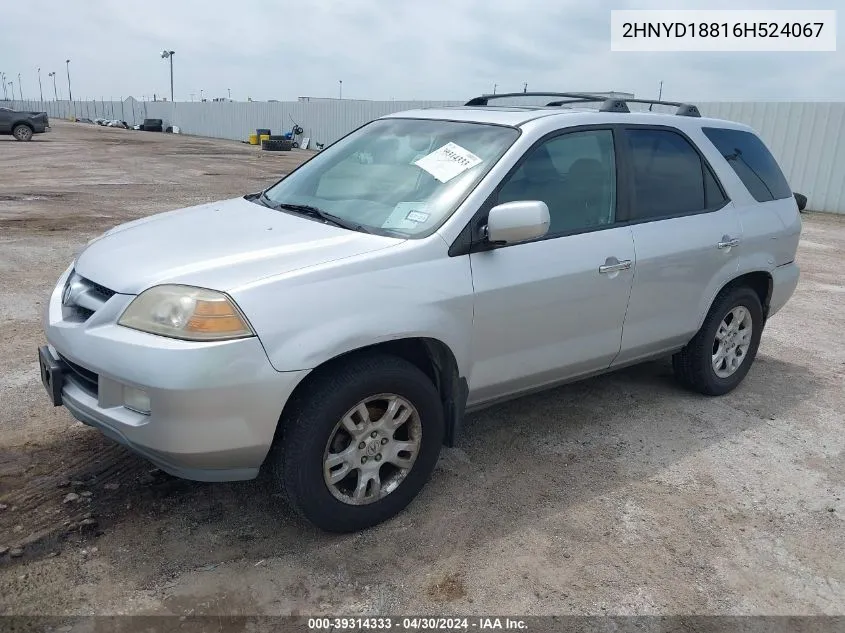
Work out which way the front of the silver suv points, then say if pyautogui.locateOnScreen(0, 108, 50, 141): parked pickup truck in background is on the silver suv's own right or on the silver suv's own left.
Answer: on the silver suv's own right

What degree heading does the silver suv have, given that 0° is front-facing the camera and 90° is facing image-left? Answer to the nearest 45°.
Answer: approximately 45°
